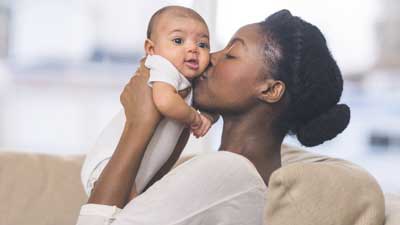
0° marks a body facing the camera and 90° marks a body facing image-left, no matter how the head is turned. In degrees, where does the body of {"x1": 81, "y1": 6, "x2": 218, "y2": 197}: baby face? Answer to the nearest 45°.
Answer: approximately 315°

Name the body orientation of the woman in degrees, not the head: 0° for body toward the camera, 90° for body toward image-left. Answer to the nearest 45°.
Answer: approximately 90°

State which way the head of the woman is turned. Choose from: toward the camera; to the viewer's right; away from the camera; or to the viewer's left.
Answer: to the viewer's left
